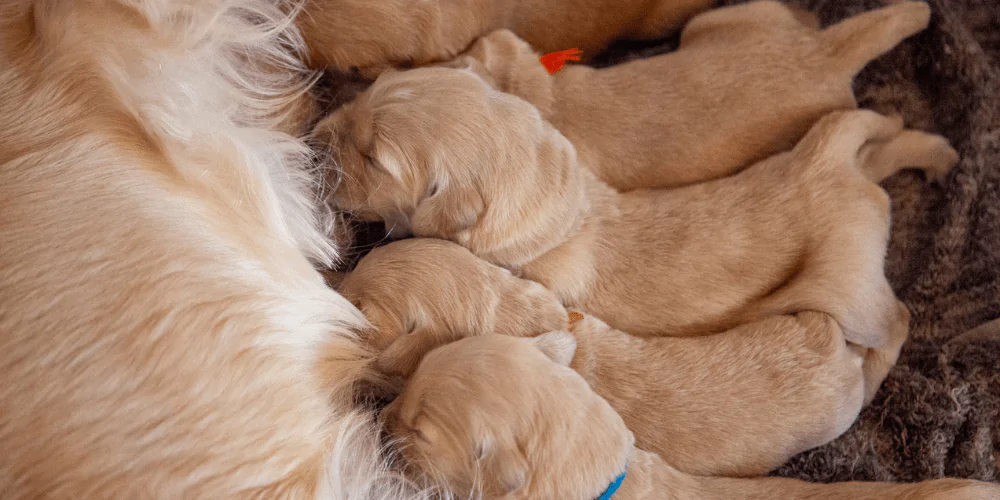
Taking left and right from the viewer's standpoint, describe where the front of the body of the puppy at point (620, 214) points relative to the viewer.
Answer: facing to the left of the viewer

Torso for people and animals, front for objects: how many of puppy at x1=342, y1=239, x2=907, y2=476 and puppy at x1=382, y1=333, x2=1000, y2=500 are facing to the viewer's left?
2

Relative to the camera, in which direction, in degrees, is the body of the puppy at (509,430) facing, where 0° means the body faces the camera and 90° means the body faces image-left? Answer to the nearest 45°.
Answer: approximately 90°

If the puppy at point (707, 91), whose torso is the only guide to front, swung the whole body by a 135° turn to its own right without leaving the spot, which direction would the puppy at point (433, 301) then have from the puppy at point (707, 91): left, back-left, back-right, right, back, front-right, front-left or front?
back

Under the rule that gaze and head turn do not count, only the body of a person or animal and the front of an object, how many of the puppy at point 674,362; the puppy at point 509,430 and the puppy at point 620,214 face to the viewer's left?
3

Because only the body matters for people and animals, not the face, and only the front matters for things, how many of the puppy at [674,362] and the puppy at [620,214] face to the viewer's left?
2

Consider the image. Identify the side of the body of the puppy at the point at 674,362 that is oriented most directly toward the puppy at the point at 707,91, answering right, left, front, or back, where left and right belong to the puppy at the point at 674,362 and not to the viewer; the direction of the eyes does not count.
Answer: right

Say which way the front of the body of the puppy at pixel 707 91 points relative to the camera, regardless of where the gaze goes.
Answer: to the viewer's left

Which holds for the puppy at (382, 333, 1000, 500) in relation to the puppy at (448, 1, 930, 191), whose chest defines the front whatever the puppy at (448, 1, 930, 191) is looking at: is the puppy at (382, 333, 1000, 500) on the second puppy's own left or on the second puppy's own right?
on the second puppy's own left

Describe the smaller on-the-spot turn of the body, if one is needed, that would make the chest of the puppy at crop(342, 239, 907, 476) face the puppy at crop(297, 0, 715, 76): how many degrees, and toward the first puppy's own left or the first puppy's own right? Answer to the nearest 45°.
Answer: approximately 45° to the first puppy's own right

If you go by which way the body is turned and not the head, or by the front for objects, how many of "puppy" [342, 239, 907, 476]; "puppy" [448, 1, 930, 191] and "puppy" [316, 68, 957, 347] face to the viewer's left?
3

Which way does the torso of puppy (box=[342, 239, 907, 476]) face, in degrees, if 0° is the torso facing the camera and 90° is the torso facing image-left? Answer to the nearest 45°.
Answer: approximately 90°
